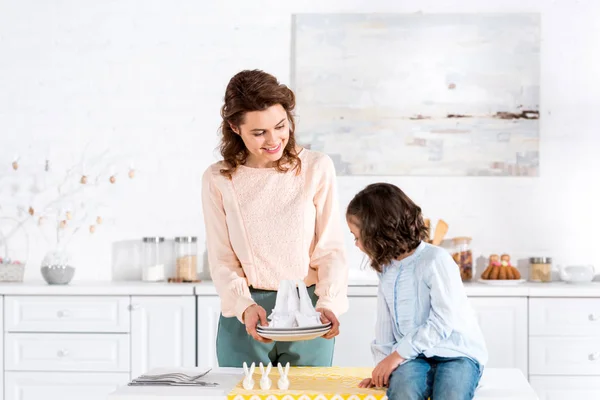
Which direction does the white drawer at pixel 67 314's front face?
toward the camera

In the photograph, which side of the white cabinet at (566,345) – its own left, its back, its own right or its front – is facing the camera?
front

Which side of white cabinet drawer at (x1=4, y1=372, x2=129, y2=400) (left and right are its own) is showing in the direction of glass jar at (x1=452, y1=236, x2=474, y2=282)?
left

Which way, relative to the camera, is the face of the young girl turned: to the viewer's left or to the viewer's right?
to the viewer's left

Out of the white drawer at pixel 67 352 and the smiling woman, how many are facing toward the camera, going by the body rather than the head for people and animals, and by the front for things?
2

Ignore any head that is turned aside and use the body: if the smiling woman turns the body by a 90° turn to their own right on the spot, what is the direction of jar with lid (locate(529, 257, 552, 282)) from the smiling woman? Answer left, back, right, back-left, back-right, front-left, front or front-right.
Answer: back-right

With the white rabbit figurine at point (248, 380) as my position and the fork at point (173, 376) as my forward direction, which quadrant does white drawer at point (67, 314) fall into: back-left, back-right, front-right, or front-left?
front-right

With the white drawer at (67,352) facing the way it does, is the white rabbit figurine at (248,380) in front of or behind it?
in front

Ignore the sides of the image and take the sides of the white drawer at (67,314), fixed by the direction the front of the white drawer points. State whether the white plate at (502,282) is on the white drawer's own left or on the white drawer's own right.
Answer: on the white drawer's own left

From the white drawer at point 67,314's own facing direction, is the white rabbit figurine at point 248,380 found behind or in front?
in front

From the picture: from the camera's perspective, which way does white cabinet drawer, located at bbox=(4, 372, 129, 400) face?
toward the camera

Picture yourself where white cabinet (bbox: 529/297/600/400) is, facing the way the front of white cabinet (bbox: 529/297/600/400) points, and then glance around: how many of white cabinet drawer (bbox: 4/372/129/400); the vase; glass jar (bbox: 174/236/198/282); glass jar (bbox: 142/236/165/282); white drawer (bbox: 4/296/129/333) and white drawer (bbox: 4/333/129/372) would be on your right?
6
